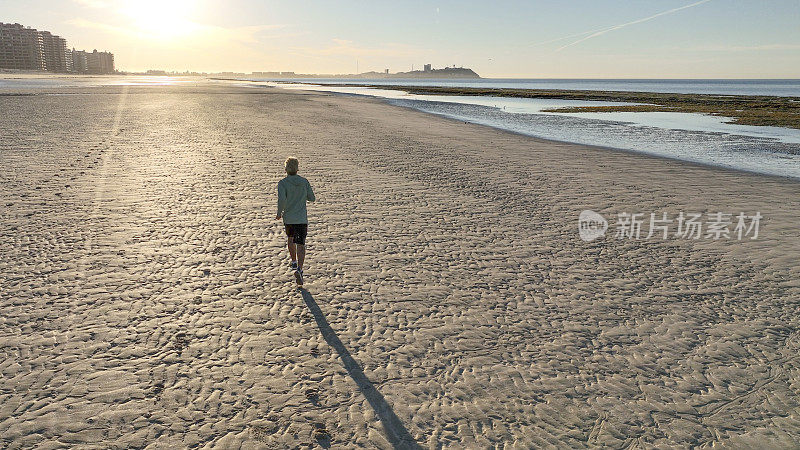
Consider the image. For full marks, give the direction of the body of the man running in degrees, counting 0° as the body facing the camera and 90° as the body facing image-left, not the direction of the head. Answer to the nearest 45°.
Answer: approximately 180°
